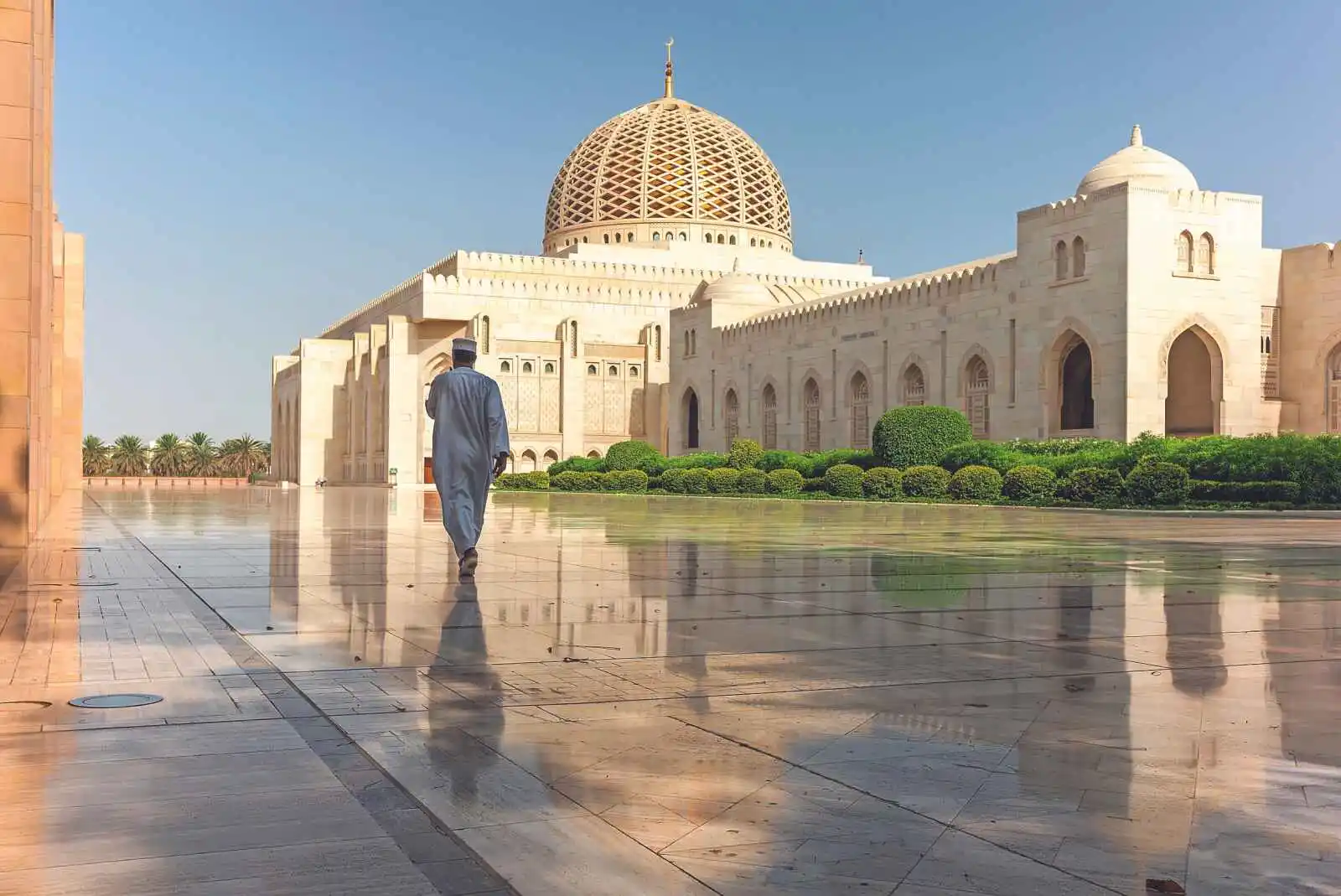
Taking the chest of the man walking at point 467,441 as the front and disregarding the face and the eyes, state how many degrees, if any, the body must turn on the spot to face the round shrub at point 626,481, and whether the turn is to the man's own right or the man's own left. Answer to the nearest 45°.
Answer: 0° — they already face it

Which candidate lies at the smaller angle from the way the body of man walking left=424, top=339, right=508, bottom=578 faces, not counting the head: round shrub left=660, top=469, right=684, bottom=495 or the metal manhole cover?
the round shrub

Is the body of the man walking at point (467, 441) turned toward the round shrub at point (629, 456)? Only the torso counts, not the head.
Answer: yes

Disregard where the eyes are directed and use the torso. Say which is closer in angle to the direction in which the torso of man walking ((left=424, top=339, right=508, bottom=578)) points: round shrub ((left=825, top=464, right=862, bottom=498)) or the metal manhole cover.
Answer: the round shrub

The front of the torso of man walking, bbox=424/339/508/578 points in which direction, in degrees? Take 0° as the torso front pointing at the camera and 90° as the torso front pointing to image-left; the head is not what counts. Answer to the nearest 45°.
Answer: approximately 180°

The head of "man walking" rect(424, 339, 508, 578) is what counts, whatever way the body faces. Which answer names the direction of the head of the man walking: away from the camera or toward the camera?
away from the camera

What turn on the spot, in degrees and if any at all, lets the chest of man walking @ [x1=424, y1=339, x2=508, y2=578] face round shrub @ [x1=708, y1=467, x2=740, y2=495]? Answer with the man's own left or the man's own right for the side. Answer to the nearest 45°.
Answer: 0° — they already face it

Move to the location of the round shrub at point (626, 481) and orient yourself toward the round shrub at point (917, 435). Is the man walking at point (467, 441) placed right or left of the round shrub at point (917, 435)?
right

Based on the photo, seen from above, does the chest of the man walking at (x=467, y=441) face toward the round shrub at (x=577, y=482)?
yes

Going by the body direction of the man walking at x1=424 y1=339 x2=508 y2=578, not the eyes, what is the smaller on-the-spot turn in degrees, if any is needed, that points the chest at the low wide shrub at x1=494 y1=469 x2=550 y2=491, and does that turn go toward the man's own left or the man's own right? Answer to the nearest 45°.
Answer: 0° — they already face it

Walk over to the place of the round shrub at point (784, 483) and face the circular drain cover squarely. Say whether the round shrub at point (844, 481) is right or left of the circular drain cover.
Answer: left
